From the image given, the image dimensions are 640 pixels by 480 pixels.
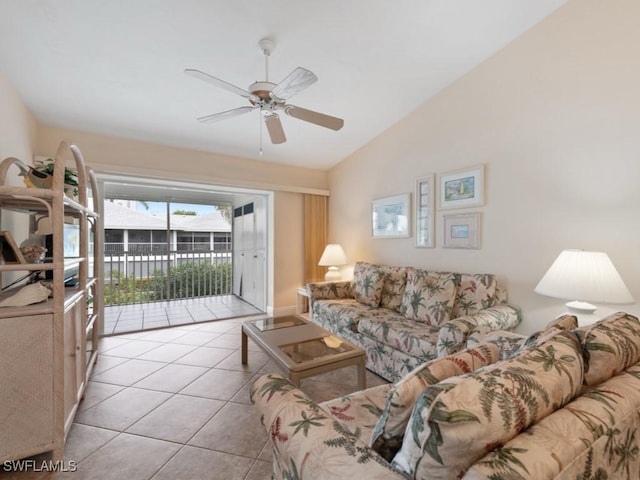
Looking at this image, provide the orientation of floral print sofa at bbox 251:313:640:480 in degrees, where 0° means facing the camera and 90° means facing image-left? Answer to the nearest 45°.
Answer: approximately 135°

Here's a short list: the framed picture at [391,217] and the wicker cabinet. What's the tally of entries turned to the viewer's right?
1

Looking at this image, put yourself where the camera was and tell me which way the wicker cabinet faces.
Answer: facing to the right of the viewer

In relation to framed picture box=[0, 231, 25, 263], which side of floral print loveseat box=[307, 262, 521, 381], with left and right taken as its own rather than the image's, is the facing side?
front

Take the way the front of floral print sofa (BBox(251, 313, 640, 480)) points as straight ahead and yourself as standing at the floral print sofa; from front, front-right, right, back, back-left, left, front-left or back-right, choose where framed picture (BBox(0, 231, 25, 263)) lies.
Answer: front-left

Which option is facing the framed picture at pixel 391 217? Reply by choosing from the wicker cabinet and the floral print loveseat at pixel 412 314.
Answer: the wicker cabinet

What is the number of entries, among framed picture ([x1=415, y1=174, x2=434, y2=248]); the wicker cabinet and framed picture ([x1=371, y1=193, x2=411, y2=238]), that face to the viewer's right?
1
